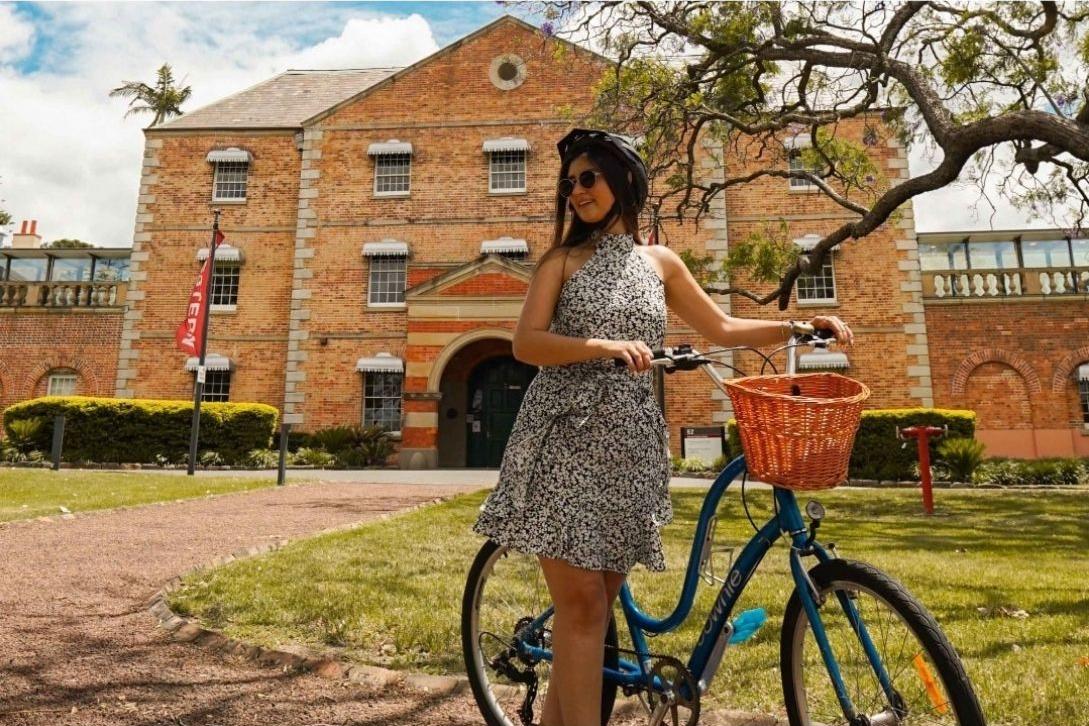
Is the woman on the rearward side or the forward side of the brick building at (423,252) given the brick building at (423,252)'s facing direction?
on the forward side

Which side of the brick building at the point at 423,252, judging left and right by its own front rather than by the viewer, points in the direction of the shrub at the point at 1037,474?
left

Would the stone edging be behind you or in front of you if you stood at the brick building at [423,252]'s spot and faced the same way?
in front

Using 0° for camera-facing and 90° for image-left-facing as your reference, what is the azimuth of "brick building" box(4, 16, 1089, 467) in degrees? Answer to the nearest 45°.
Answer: approximately 0°

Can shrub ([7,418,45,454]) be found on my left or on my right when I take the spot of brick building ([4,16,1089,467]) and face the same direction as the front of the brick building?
on my right

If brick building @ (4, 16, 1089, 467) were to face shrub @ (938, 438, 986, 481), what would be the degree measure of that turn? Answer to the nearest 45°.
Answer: approximately 90° to its left

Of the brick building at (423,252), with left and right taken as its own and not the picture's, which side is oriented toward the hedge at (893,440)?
left
